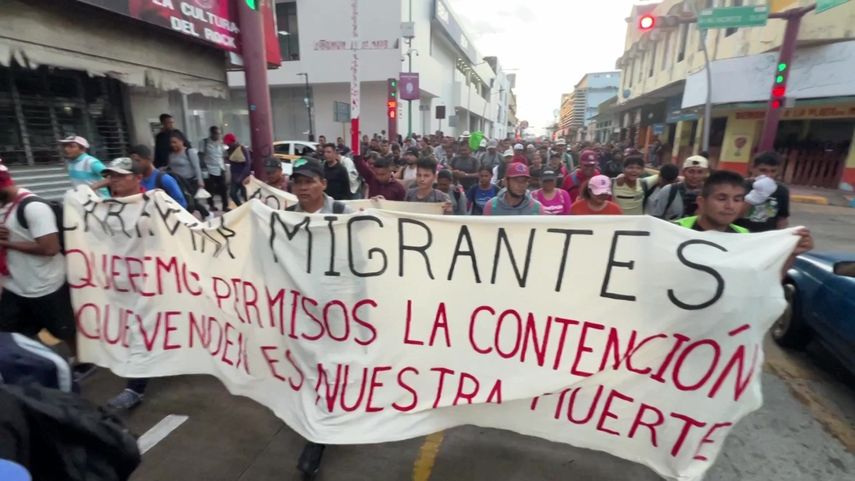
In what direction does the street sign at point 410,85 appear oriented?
toward the camera

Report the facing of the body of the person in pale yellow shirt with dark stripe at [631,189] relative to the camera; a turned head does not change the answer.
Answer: toward the camera

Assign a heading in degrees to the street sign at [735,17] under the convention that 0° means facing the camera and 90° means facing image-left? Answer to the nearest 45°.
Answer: approximately 0°

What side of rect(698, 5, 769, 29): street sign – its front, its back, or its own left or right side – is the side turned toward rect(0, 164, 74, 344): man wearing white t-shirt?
front

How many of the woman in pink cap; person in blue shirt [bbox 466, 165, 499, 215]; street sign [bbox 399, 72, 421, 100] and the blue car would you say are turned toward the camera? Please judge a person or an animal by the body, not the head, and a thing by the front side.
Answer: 3

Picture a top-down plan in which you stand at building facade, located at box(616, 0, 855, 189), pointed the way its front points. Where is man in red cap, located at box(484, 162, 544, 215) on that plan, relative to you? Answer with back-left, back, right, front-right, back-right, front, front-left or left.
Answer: front-left

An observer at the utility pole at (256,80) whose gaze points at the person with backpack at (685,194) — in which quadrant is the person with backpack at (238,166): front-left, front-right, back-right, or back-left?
back-left

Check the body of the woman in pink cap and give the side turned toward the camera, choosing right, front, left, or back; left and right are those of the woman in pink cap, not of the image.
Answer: front

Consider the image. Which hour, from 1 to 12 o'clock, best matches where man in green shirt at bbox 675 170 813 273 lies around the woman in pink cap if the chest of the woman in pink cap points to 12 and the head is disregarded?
The man in green shirt is roughly at 11 o'clock from the woman in pink cap.

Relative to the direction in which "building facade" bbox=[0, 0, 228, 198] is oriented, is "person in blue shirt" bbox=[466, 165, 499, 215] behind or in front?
in front

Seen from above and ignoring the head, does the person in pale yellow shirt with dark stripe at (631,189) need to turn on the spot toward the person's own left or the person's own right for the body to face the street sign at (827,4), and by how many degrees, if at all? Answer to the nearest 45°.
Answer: approximately 135° to the person's own left

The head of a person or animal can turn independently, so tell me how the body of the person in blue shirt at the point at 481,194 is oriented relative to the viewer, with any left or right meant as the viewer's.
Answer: facing the viewer
